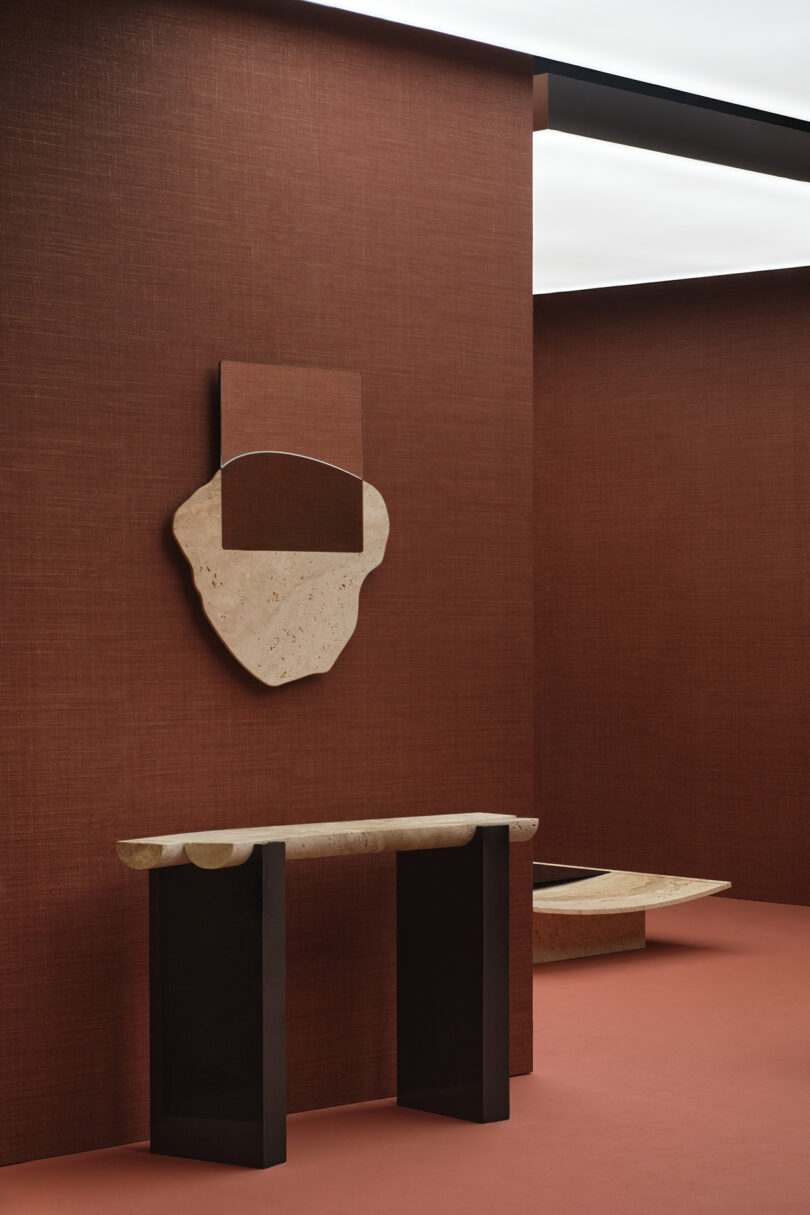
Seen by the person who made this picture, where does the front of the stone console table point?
facing the viewer and to the right of the viewer

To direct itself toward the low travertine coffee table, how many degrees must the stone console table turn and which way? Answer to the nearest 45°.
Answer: approximately 90° to its left
